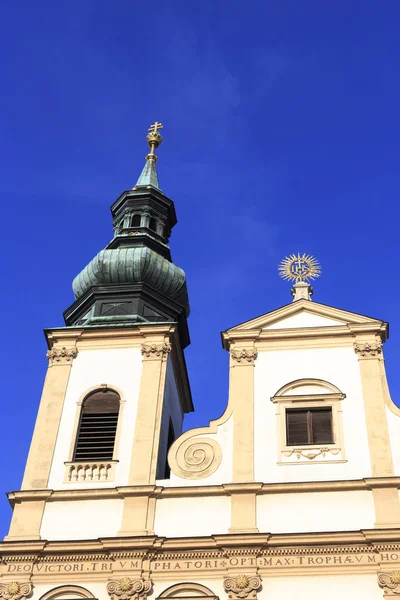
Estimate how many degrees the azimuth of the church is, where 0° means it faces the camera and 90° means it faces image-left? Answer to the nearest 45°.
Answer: approximately 0°
